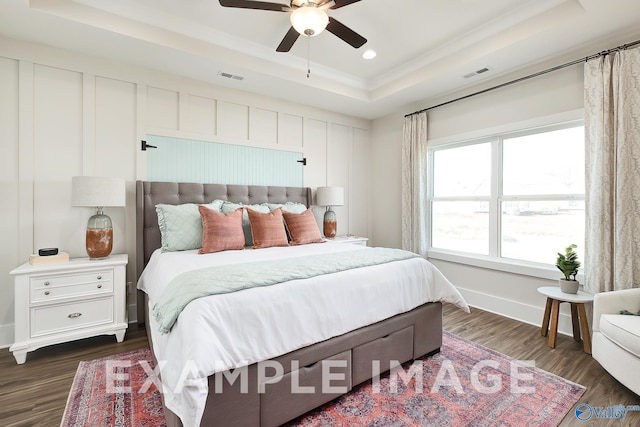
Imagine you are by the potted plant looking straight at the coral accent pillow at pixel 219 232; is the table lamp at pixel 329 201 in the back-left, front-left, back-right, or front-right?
front-right

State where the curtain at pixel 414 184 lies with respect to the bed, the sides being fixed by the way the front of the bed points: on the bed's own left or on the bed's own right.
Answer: on the bed's own left

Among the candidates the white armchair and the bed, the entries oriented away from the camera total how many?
0

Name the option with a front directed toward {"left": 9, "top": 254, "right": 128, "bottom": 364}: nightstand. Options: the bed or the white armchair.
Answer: the white armchair

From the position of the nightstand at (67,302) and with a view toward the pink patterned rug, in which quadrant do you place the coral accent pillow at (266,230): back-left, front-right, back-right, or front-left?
front-left

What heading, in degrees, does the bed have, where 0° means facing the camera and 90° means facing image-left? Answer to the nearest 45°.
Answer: approximately 315°

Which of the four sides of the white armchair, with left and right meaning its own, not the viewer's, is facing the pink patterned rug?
front

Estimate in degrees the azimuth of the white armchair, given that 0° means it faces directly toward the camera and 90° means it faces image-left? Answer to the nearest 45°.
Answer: approximately 45°

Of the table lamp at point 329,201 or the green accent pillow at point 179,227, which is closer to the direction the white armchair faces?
the green accent pillow

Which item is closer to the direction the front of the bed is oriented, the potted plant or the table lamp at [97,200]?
the potted plant

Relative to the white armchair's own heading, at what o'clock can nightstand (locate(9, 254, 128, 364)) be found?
The nightstand is roughly at 12 o'clock from the white armchair.

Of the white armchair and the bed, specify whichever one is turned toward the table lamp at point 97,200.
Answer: the white armchair
